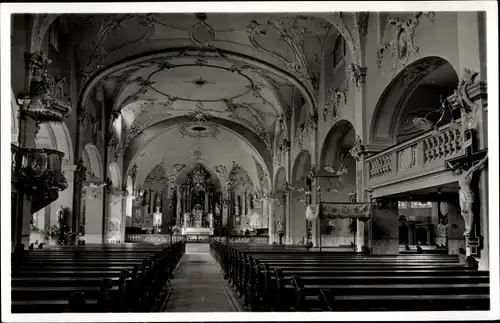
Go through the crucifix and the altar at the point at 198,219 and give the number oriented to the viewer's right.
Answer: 0

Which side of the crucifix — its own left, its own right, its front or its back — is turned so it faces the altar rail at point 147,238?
right

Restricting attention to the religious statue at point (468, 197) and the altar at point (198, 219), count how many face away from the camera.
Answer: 0

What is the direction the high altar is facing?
toward the camera

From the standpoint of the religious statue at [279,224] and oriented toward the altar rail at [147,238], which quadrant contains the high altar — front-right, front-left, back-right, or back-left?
front-right

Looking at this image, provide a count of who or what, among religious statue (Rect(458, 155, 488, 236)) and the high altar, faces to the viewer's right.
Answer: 0

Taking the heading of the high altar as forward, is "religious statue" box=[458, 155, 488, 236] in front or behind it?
in front

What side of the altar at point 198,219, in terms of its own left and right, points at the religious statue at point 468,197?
front

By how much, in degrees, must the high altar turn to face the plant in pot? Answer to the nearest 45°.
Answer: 0° — it already faces it

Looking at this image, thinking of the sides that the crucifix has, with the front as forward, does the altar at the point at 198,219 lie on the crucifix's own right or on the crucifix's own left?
on the crucifix's own right

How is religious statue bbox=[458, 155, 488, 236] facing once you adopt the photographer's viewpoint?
facing the viewer and to the left of the viewer

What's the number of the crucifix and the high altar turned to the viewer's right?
0
